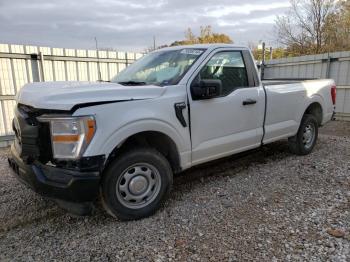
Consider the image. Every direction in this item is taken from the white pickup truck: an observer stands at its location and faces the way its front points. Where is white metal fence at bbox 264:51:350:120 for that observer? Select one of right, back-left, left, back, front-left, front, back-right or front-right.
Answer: back

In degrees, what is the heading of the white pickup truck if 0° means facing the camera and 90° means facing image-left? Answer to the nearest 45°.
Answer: approximately 45°

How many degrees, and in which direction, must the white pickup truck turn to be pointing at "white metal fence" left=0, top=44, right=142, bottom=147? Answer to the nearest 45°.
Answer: approximately 90° to its right

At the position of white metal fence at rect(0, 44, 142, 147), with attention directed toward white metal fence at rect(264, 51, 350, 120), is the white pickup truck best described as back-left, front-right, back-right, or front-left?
front-right

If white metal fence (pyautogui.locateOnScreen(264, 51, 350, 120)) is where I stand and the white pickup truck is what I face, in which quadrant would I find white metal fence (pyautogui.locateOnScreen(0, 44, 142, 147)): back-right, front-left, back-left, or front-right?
front-right
